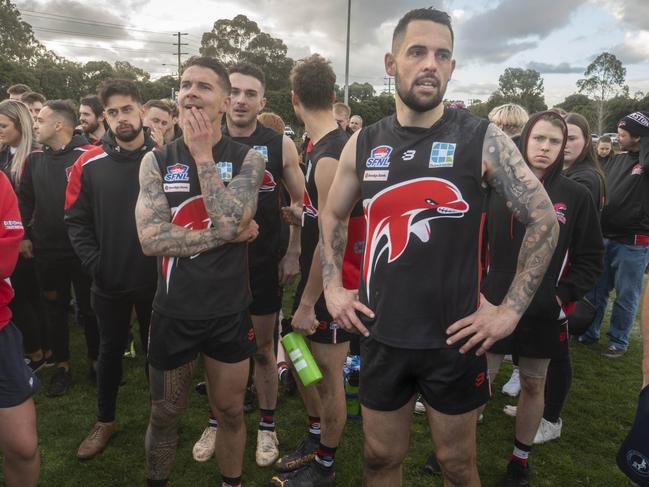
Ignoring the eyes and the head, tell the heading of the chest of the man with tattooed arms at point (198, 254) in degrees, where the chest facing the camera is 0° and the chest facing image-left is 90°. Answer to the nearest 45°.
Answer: approximately 0°

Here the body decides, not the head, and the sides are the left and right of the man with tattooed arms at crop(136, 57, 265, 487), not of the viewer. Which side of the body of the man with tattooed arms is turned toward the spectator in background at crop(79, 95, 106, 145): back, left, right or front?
back

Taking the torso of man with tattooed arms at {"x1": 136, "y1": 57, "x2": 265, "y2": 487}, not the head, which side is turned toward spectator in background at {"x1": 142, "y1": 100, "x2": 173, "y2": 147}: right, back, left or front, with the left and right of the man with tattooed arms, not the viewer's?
back

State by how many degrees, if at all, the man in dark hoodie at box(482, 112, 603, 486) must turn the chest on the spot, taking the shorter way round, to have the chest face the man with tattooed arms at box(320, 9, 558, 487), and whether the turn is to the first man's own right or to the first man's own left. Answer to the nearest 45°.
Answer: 0° — they already face them

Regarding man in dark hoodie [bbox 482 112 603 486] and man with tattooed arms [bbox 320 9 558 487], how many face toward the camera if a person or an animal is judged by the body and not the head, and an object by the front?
2

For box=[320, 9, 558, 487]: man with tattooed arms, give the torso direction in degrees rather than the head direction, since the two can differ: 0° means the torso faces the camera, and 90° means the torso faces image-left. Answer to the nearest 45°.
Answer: approximately 0°

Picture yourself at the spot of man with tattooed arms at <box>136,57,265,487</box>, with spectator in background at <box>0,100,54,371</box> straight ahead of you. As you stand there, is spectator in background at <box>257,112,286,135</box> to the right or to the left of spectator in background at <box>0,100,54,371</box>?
right

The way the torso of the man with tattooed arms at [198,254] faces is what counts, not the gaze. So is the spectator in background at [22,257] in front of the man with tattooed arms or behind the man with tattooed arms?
behind

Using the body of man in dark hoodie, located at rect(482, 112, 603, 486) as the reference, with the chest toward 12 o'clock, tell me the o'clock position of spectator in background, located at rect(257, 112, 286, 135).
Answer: The spectator in background is roughly at 4 o'clock from the man in dark hoodie.
